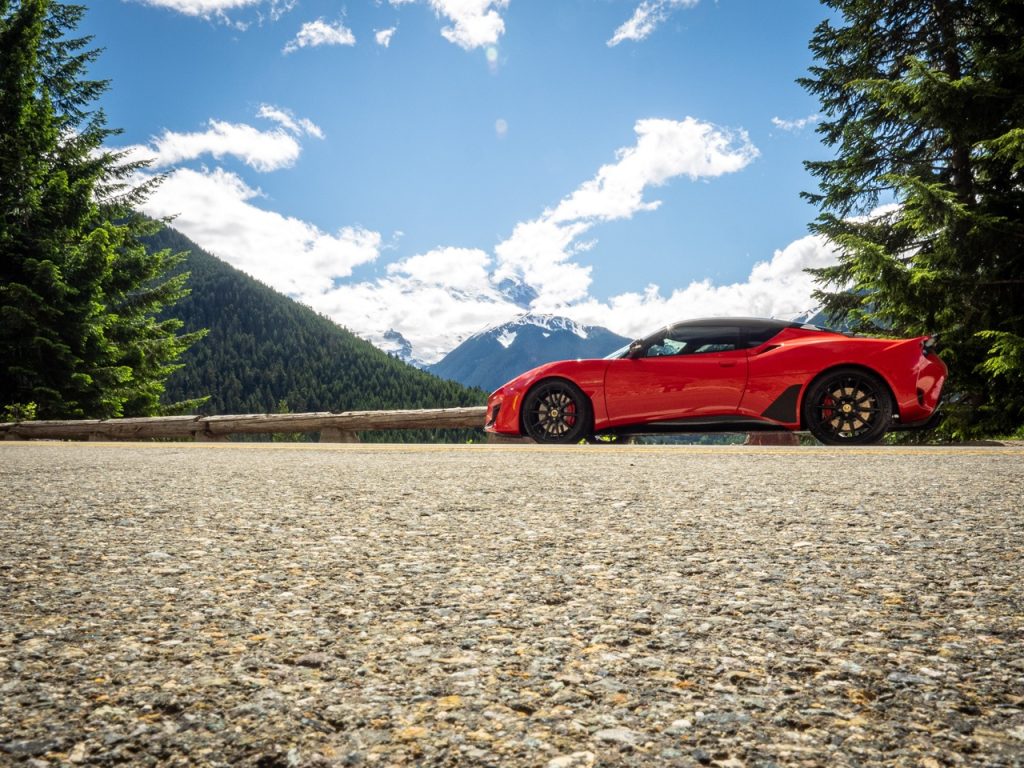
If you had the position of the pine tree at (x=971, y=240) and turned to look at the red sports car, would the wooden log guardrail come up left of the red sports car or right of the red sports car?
right

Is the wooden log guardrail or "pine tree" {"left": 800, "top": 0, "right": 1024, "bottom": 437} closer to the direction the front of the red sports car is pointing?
the wooden log guardrail

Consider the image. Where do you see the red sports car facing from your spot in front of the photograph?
facing to the left of the viewer

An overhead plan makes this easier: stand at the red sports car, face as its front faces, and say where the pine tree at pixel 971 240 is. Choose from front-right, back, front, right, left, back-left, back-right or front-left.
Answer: back-right
